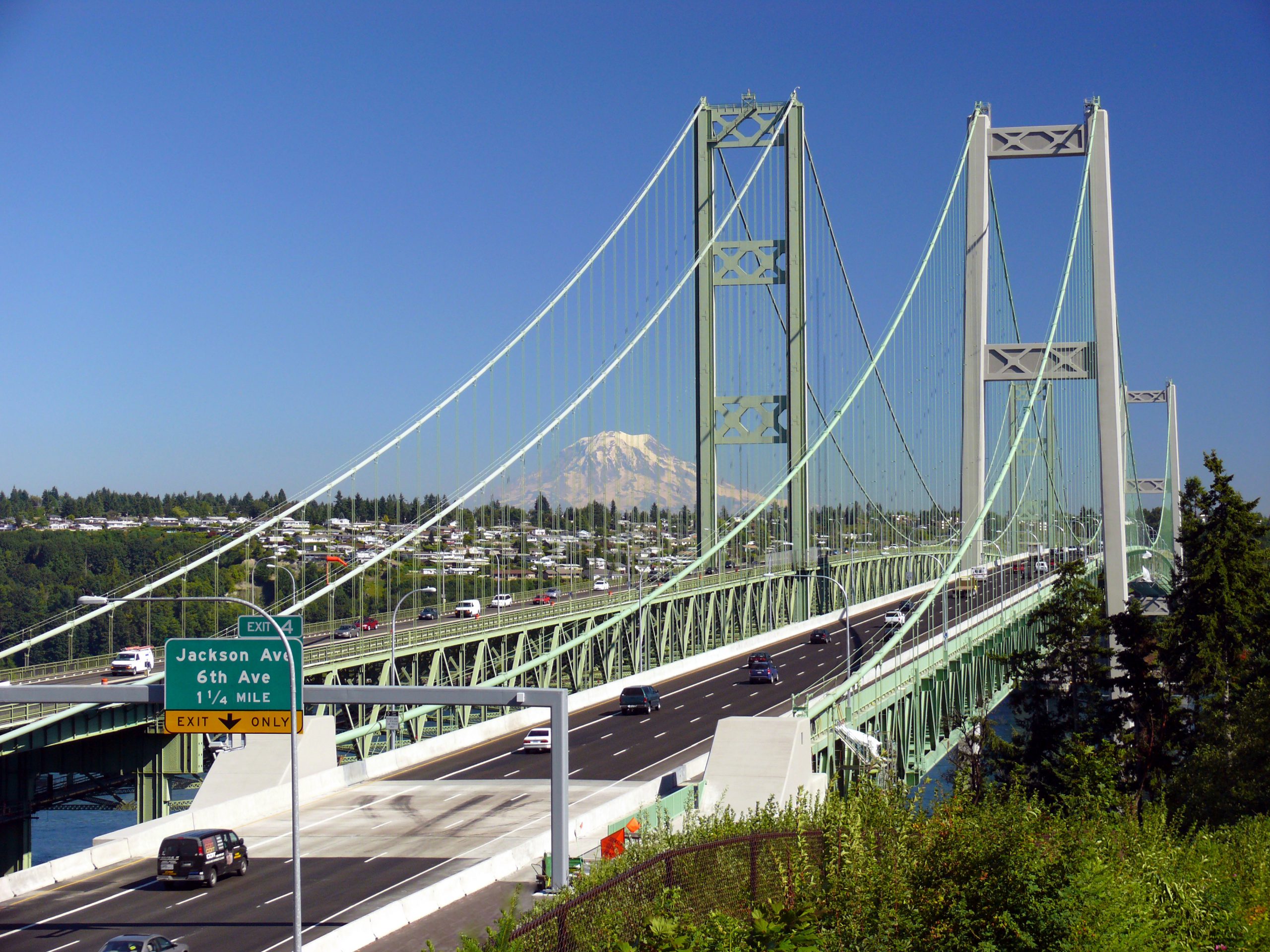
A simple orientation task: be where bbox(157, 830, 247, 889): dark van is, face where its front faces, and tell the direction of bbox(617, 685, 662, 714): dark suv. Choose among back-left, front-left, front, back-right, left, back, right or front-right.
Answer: front

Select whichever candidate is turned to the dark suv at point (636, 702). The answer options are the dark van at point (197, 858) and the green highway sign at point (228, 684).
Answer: the dark van at point (197, 858)

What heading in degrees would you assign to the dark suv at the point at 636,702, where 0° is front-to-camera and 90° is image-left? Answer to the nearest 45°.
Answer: approximately 225°

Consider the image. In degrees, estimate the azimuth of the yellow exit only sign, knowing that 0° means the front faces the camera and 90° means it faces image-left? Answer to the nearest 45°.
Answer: approximately 0°

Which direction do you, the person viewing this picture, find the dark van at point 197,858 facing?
facing away from the viewer and to the right of the viewer

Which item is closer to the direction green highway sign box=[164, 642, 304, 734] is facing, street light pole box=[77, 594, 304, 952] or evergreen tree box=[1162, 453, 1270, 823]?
the street light pole

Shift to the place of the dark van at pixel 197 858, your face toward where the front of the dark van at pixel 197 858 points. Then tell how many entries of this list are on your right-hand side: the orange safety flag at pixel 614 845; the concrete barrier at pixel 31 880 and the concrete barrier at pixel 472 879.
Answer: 2

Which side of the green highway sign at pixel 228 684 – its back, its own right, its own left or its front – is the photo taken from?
front

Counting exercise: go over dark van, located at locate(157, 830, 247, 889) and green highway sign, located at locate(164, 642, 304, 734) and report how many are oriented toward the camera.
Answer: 1

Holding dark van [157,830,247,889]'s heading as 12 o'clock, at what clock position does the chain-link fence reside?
The chain-link fence is roughly at 4 o'clock from the dark van.
